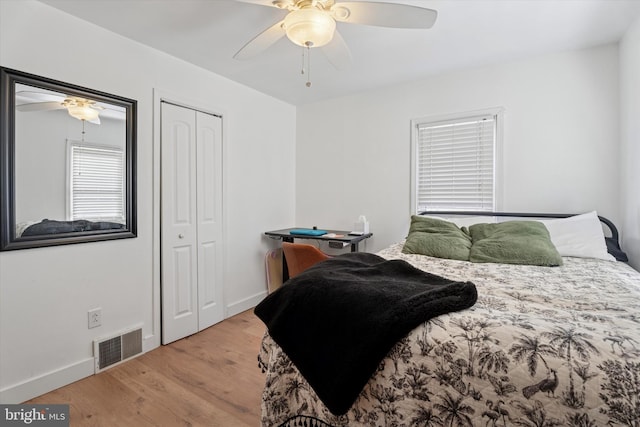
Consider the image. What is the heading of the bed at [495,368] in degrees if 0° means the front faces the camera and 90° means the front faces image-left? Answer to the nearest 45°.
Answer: approximately 0°

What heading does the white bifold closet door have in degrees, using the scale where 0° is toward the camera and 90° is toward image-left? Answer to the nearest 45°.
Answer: approximately 315°

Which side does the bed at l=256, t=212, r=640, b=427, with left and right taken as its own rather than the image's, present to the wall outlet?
right

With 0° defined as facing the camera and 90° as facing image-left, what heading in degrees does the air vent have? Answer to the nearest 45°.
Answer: approximately 315°

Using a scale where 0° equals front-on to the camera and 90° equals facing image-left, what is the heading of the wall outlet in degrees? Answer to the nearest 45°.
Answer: approximately 315°

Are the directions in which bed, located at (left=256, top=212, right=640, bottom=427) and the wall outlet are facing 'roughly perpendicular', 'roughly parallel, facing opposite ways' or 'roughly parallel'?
roughly perpendicular

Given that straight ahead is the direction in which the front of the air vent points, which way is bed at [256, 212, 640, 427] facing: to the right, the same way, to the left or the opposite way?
to the right

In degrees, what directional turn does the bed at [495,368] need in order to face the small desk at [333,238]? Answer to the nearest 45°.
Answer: approximately 135° to its right

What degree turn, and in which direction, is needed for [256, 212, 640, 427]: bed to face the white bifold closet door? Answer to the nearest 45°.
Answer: approximately 135° to its right

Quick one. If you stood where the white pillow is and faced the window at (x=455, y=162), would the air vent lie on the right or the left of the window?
left
